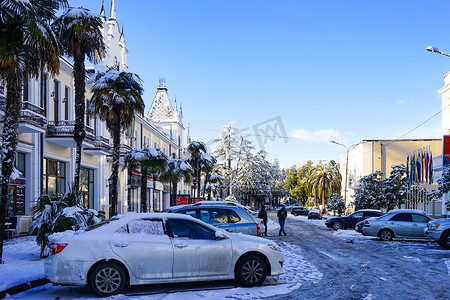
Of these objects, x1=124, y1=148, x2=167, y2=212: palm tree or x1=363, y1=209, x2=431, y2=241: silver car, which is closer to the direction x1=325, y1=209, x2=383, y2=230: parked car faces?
the palm tree

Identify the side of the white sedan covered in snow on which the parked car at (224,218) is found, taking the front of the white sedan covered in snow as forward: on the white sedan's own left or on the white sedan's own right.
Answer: on the white sedan's own left

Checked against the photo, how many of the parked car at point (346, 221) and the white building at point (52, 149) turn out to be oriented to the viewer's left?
1

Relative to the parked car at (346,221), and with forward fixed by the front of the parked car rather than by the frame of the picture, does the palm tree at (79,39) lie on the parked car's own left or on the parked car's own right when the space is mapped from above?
on the parked car's own left

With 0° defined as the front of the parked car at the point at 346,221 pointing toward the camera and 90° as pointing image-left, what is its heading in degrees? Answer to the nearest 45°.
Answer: approximately 90°

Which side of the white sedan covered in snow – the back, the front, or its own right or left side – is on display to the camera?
right
